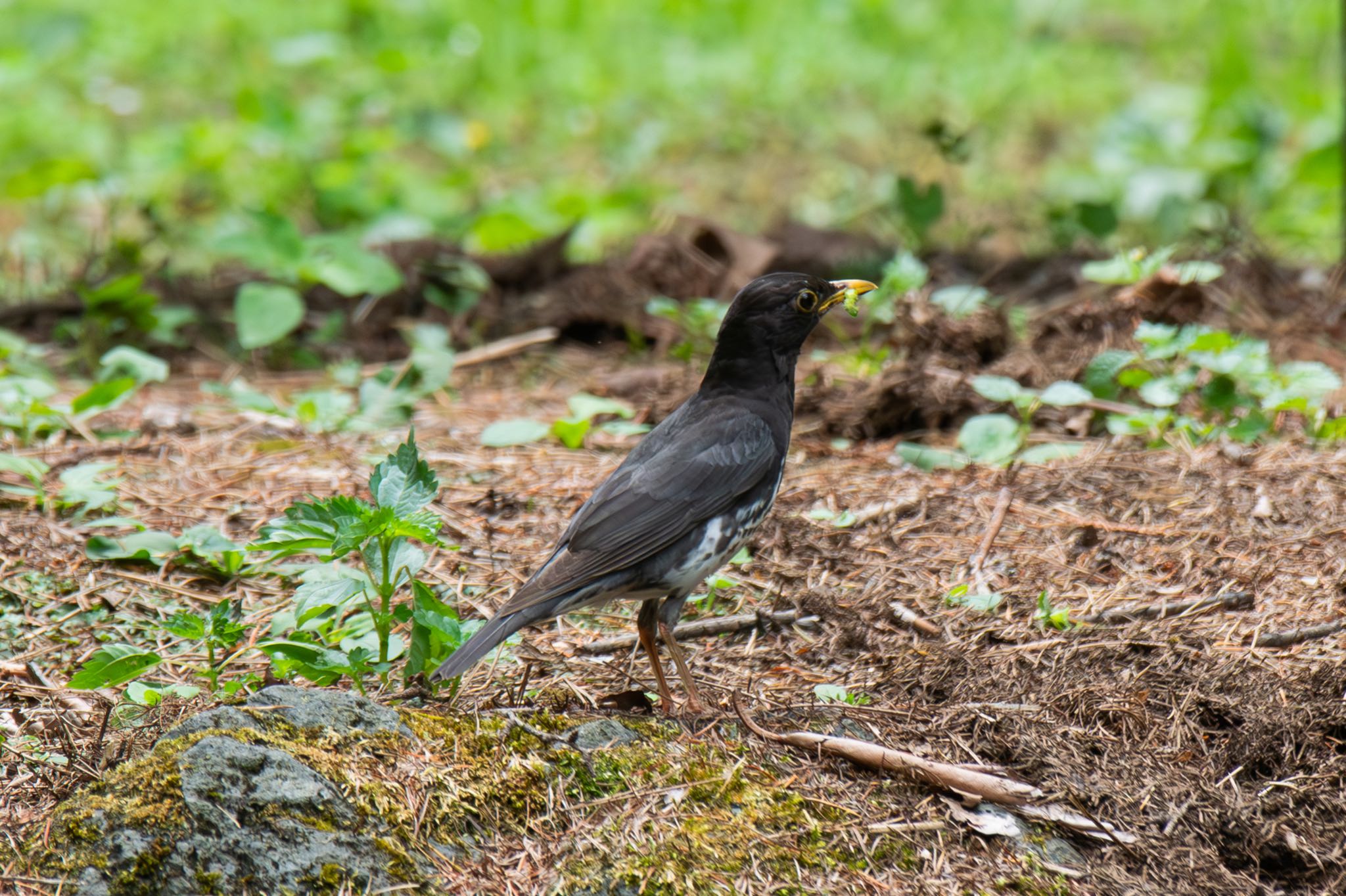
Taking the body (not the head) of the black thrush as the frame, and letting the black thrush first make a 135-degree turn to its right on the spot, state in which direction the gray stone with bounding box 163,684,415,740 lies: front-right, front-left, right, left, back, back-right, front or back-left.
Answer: front

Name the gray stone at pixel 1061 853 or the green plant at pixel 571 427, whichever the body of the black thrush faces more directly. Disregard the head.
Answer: the gray stone

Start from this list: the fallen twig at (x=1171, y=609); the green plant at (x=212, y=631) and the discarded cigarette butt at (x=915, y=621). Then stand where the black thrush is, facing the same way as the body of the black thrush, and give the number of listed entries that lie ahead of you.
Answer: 2

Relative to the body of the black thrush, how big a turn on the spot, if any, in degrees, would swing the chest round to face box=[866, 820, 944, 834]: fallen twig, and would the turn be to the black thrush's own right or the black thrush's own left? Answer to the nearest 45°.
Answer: approximately 90° to the black thrush's own right

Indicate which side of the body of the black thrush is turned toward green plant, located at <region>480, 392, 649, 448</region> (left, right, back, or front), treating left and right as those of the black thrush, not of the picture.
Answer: left

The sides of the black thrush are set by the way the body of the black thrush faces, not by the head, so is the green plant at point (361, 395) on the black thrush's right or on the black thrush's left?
on the black thrush's left

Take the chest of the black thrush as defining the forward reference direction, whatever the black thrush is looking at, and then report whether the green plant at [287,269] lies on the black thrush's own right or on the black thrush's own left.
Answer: on the black thrush's own left

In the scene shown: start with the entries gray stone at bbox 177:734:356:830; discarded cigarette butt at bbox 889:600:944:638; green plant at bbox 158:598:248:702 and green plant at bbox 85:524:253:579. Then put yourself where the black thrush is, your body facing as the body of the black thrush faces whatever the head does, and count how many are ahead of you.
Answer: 1

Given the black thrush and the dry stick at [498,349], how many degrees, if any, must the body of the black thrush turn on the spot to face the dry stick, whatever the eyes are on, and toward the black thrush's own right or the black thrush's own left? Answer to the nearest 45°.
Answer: approximately 90° to the black thrush's own left

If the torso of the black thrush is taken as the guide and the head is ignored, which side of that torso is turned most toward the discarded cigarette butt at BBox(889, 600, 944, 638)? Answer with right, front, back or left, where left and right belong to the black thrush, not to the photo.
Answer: front

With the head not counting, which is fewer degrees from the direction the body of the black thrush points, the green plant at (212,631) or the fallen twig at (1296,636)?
the fallen twig

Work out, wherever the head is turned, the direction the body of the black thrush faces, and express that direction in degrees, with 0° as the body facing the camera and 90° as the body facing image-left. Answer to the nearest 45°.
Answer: approximately 270°
